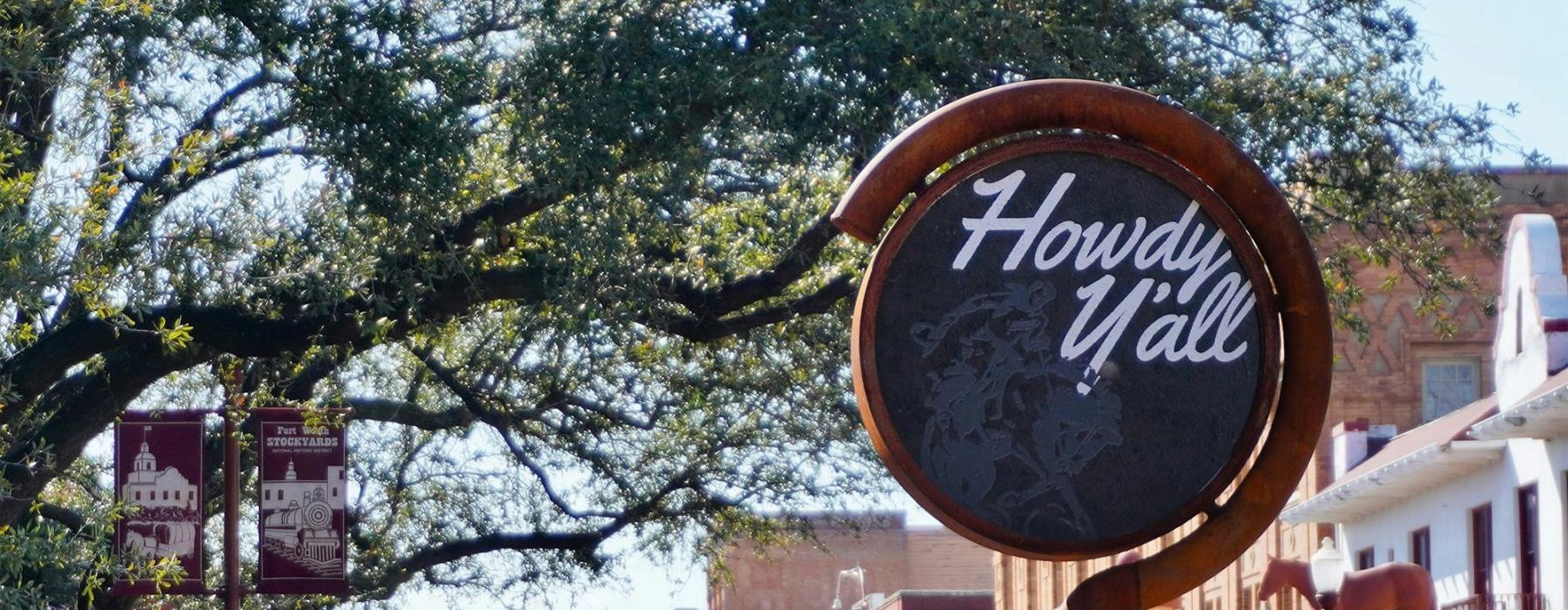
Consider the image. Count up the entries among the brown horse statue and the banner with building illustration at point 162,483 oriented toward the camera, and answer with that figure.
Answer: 1

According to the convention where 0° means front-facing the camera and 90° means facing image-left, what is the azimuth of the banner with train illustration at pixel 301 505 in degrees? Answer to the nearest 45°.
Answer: approximately 0°

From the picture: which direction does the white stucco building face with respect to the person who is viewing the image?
facing the viewer and to the left of the viewer

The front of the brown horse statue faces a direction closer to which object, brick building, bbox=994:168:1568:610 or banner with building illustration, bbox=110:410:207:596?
the banner with building illustration

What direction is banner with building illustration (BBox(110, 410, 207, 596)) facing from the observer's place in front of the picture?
facing the viewer

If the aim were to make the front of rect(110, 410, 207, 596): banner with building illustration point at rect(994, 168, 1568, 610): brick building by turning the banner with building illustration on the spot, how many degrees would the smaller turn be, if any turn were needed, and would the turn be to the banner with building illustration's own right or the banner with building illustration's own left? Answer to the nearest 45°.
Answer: approximately 135° to the banner with building illustration's own left

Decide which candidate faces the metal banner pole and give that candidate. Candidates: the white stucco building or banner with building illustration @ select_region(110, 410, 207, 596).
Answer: the white stucco building

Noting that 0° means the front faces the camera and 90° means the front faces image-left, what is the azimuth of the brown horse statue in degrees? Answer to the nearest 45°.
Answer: approximately 90°

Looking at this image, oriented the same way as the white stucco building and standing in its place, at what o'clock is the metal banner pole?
The metal banner pole is roughly at 12 o'clock from the white stucco building.

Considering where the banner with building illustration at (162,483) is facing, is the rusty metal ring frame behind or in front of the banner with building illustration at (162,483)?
in front
